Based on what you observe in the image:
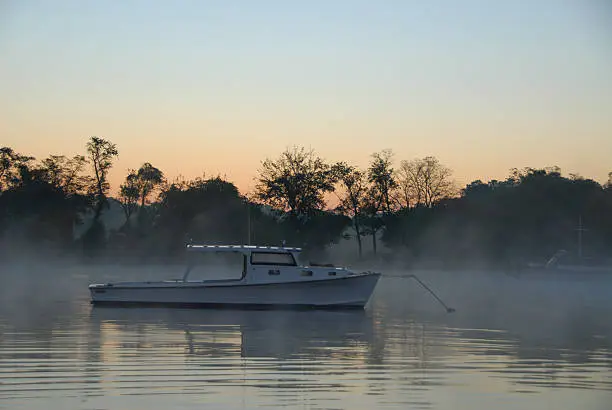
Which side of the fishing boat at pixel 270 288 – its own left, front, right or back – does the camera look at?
right
